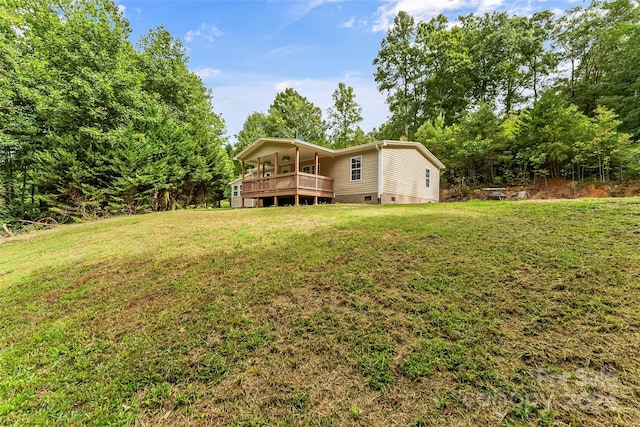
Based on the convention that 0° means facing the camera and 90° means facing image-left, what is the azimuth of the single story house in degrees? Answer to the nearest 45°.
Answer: approximately 45°

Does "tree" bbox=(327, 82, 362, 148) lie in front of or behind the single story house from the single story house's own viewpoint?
behind

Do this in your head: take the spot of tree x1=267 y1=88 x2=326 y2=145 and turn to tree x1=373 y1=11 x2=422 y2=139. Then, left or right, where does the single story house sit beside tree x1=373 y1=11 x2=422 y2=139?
right

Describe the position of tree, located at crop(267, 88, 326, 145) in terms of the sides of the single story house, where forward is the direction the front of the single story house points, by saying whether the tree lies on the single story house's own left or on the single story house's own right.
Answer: on the single story house's own right
